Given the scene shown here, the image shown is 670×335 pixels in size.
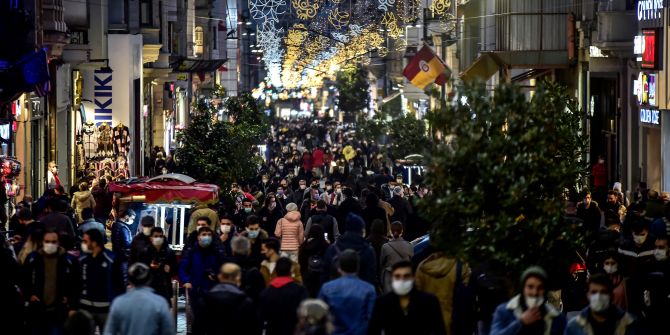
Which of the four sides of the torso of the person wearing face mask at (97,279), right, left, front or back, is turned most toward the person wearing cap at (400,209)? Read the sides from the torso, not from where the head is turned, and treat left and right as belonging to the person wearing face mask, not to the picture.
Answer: back

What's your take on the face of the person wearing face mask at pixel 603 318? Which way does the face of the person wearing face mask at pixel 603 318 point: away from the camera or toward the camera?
toward the camera

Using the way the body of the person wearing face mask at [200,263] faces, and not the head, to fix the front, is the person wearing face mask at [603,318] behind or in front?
in front

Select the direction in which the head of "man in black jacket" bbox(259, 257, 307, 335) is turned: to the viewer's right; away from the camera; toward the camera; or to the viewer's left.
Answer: away from the camera

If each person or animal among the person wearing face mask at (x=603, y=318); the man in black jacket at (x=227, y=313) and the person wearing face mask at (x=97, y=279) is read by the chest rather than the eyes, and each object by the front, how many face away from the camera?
1

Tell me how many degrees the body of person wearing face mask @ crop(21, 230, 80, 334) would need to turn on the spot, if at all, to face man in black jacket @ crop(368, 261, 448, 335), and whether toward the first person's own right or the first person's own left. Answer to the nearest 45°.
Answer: approximately 45° to the first person's own left

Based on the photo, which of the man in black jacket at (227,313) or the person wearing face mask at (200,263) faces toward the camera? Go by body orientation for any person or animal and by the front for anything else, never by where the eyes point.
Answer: the person wearing face mask

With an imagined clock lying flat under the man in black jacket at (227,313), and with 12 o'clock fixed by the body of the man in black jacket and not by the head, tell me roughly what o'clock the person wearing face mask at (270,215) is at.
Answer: The person wearing face mask is roughly at 12 o'clock from the man in black jacket.

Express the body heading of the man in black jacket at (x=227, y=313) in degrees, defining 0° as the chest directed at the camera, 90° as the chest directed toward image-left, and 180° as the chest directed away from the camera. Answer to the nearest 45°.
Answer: approximately 180°

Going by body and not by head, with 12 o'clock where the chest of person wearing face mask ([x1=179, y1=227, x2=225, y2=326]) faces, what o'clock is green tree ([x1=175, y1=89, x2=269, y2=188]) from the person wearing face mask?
The green tree is roughly at 6 o'clock from the person wearing face mask.

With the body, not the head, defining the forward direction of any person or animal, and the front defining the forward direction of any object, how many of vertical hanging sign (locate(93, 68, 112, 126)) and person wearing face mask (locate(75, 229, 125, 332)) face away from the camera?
0

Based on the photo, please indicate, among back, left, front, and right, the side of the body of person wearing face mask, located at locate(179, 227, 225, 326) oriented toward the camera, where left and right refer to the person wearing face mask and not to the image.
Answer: front

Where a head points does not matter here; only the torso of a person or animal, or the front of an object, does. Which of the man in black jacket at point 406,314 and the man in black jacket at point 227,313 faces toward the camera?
the man in black jacket at point 406,314

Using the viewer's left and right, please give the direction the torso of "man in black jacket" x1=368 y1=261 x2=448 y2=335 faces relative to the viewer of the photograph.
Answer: facing the viewer
